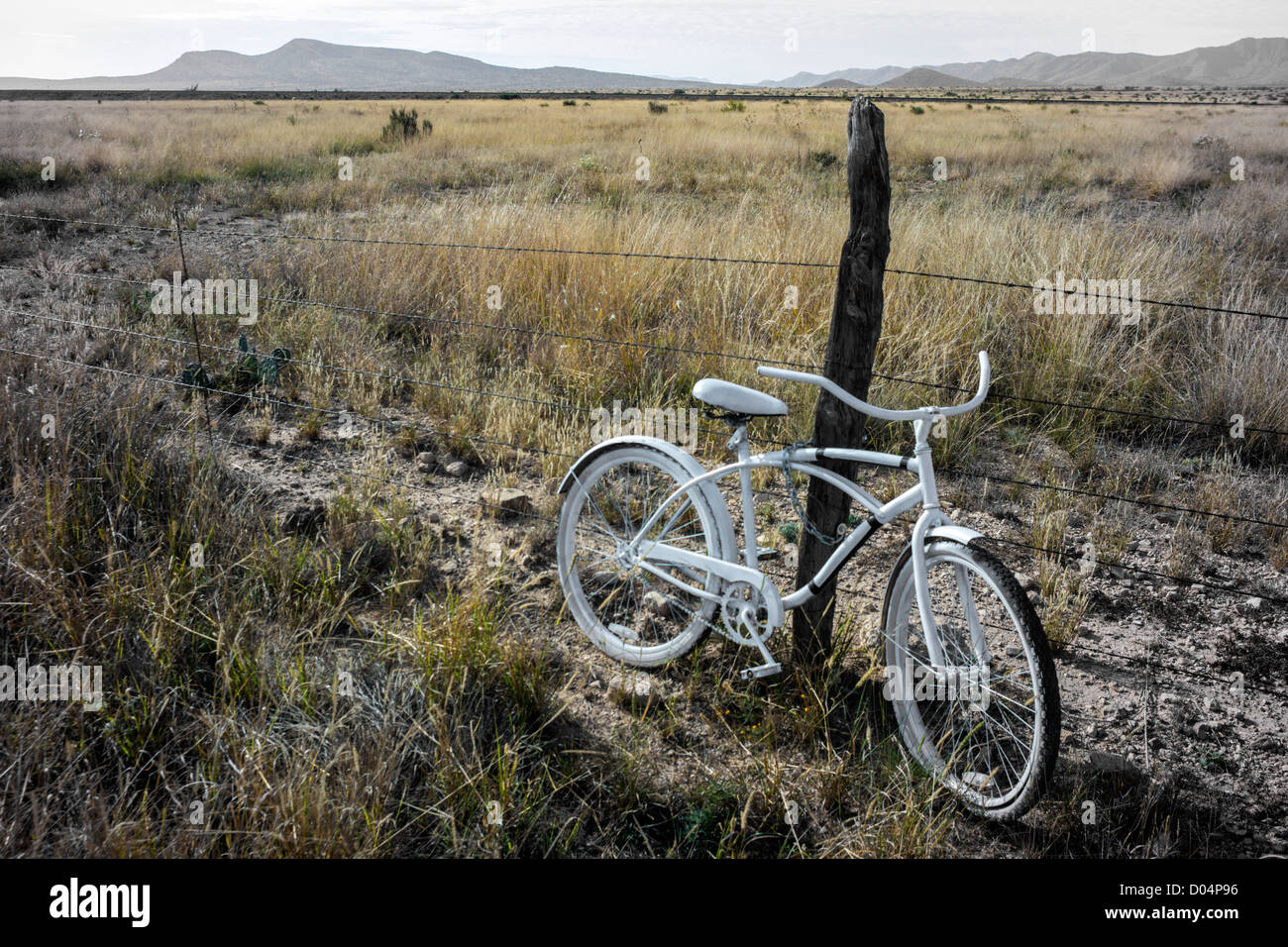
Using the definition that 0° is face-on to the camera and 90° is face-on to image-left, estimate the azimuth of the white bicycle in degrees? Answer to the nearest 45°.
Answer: approximately 315°

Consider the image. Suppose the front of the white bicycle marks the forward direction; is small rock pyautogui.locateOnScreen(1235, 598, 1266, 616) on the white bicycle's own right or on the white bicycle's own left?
on the white bicycle's own left

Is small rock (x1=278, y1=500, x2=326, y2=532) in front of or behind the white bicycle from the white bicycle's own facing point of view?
behind

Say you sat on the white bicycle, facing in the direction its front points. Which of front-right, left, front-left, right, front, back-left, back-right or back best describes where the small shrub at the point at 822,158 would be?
back-left

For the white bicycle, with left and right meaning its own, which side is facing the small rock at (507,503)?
back

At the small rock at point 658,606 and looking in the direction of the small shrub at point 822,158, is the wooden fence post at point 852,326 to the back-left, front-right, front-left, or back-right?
back-right
